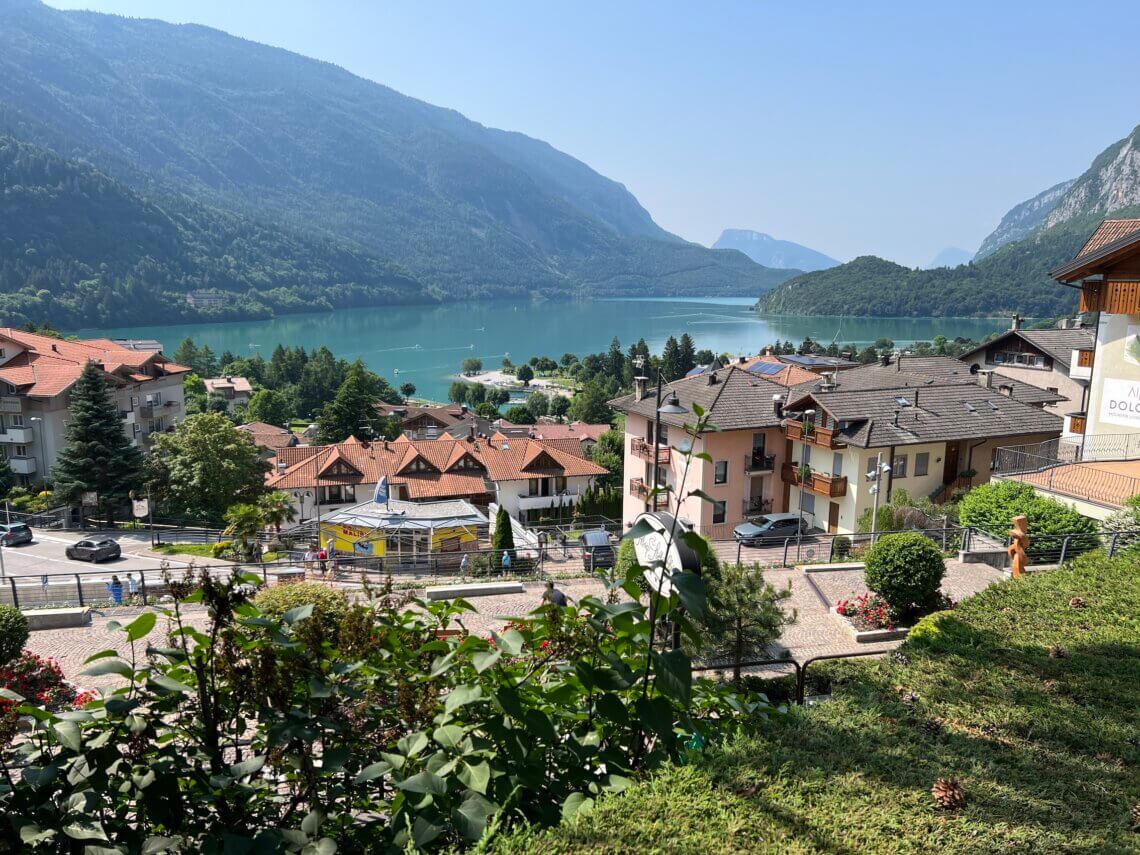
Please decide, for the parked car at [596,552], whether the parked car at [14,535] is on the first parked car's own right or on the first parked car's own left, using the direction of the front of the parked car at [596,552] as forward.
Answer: on the first parked car's own left

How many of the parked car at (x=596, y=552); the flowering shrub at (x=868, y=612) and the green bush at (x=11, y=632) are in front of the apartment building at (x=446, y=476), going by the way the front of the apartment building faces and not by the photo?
3

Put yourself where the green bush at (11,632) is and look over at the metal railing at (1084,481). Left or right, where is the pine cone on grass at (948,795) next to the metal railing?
right

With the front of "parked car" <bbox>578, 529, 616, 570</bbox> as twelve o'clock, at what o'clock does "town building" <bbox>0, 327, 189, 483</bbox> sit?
The town building is roughly at 10 o'clock from the parked car.

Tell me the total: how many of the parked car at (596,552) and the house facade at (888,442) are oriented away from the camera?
1

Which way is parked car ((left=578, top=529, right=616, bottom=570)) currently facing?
away from the camera

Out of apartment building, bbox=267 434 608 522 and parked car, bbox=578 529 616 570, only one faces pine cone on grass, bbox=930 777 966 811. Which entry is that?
the apartment building

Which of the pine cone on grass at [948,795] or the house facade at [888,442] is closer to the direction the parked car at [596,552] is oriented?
the house facade

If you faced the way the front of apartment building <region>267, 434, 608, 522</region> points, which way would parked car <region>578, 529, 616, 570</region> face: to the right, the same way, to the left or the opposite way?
the opposite way

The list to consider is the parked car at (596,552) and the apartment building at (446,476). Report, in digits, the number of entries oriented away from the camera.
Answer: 1

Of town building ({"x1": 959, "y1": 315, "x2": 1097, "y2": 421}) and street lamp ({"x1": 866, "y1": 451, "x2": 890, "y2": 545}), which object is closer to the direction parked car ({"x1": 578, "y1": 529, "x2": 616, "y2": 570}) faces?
the town building
